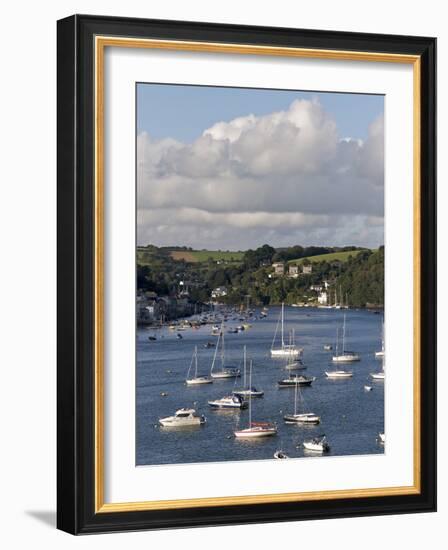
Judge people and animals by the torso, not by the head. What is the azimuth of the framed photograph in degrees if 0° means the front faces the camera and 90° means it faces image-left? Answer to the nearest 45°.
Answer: approximately 315°
